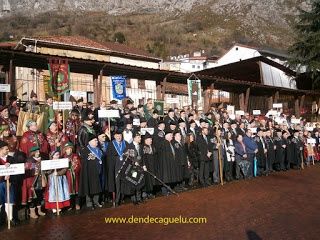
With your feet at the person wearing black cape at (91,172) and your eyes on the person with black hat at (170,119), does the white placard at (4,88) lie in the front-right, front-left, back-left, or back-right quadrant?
back-left

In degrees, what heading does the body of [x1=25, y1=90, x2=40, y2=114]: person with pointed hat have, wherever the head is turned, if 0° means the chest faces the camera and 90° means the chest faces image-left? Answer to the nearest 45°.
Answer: approximately 315°

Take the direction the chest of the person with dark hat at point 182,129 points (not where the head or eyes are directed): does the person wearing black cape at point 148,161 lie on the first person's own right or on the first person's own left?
on the first person's own right

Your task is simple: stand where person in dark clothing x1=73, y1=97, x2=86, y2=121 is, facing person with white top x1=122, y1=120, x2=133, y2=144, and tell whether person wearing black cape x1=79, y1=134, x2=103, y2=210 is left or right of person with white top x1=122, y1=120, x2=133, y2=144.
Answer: right

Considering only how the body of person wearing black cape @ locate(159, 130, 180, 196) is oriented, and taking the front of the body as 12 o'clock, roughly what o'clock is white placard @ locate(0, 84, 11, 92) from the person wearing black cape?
The white placard is roughly at 4 o'clock from the person wearing black cape.

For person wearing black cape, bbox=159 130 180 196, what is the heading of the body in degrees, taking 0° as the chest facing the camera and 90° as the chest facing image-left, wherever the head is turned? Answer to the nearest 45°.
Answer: approximately 315°

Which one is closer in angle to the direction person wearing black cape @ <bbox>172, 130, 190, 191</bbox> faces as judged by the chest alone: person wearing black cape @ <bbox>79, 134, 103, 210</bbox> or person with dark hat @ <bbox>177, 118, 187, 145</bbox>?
the person wearing black cape

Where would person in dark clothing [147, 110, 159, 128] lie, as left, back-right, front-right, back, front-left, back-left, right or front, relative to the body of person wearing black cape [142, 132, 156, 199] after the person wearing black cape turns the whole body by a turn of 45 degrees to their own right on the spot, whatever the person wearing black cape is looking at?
back

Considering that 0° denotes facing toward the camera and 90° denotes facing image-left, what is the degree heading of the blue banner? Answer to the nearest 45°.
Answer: approximately 0°

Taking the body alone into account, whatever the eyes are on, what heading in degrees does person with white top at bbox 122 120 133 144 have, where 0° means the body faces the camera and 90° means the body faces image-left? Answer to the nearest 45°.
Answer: approximately 315°

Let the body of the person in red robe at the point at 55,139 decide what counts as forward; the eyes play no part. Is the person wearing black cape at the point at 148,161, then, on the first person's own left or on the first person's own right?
on the first person's own left
